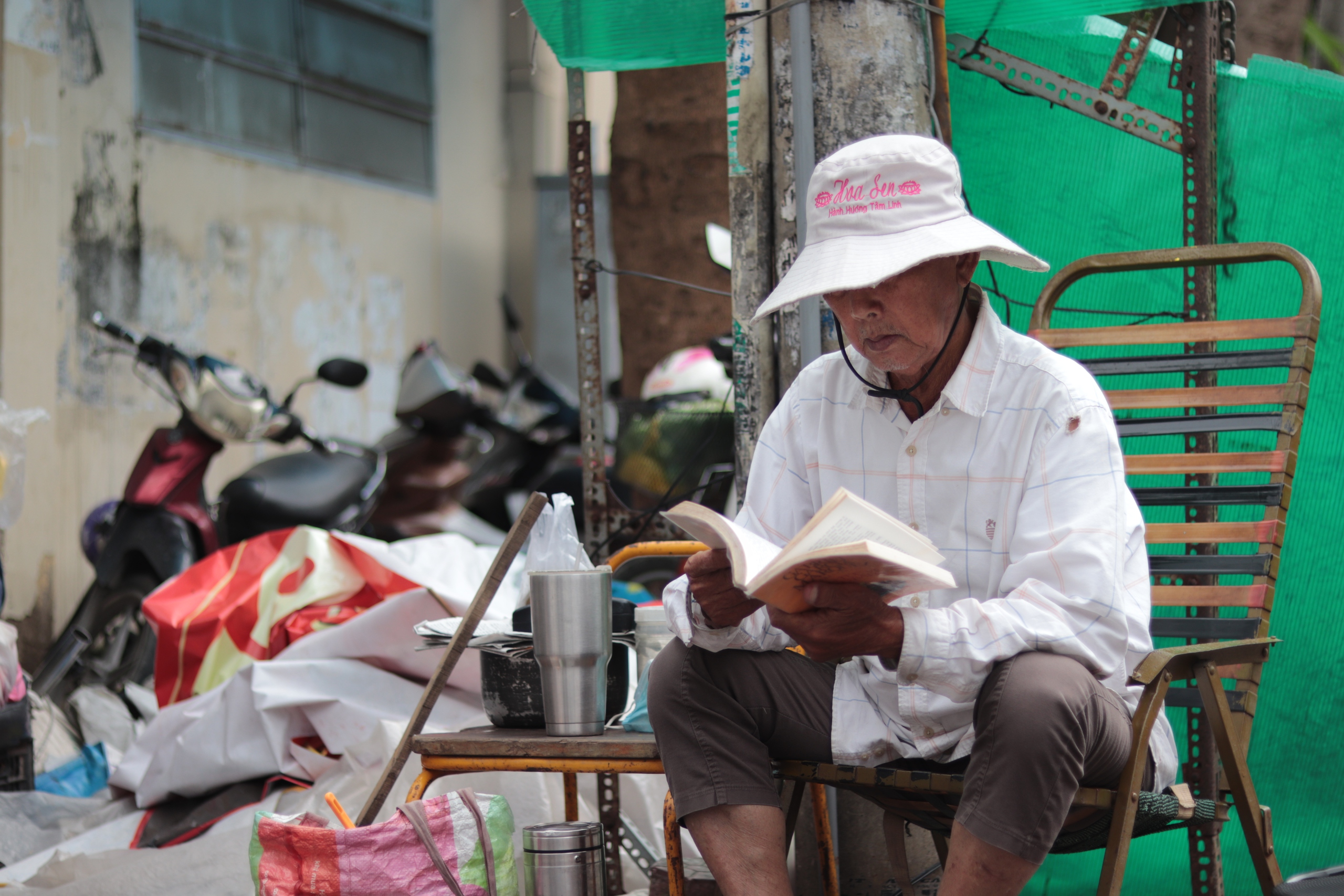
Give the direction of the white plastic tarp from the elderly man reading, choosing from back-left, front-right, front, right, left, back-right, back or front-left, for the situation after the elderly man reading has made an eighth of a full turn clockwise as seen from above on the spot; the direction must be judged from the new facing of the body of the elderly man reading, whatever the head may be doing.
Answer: front-right

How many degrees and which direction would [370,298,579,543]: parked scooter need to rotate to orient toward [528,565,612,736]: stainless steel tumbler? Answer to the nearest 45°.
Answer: approximately 45° to its left

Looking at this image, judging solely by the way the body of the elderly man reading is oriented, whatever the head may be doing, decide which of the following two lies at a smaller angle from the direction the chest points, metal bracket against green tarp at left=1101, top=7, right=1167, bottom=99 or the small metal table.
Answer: the small metal table

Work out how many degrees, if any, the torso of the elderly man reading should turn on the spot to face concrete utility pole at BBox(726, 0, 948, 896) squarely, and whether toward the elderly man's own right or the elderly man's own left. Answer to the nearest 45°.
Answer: approximately 135° to the elderly man's own right

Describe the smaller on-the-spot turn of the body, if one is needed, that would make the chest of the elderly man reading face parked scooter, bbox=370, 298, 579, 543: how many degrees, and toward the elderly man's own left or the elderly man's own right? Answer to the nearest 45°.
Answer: approximately 90° to the elderly man's own right

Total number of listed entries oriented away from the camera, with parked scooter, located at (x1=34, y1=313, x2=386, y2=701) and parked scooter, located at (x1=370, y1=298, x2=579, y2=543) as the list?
0

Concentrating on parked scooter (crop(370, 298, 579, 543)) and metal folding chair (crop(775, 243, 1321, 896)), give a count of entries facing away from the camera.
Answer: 0

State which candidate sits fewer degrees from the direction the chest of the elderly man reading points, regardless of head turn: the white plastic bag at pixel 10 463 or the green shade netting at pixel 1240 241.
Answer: the white plastic bag

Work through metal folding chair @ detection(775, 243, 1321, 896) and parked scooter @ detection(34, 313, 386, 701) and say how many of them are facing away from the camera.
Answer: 0

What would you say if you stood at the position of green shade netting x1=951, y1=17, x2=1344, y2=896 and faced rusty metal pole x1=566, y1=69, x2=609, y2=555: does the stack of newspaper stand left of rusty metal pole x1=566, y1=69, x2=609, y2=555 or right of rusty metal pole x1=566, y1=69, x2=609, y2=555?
left

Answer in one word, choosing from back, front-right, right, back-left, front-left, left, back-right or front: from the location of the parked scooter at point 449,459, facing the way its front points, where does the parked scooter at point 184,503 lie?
front
